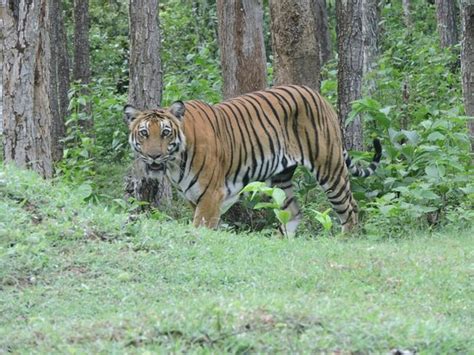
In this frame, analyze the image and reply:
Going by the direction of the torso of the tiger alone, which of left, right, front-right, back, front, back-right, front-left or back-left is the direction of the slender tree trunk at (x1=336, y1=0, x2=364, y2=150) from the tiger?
back-right

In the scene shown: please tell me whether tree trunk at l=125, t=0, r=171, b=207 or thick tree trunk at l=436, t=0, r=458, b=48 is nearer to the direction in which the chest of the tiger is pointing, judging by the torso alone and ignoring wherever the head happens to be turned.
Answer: the tree trunk

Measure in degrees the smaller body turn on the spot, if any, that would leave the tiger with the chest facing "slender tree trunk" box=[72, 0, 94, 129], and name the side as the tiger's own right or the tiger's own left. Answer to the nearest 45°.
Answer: approximately 45° to the tiger's own right

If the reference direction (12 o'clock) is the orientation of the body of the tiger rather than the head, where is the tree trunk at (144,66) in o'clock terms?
The tree trunk is roughly at 1 o'clock from the tiger.

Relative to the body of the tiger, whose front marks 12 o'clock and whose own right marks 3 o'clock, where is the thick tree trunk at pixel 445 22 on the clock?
The thick tree trunk is roughly at 4 o'clock from the tiger.

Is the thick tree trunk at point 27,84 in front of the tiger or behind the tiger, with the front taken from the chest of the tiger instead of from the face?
in front

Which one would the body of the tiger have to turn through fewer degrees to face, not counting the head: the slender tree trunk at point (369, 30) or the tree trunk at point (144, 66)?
the tree trunk

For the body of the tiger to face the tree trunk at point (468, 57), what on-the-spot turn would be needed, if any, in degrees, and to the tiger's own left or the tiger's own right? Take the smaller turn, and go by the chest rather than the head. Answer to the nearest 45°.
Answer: approximately 180°

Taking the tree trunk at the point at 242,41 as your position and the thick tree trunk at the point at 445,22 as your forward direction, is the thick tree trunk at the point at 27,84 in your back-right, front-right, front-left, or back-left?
back-left

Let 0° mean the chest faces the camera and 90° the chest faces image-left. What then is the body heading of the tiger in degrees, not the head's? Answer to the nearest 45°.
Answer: approximately 90°

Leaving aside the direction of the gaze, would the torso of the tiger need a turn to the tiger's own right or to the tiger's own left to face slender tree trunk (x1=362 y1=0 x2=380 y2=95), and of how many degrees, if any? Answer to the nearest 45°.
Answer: approximately 90° to the tiger's own right
